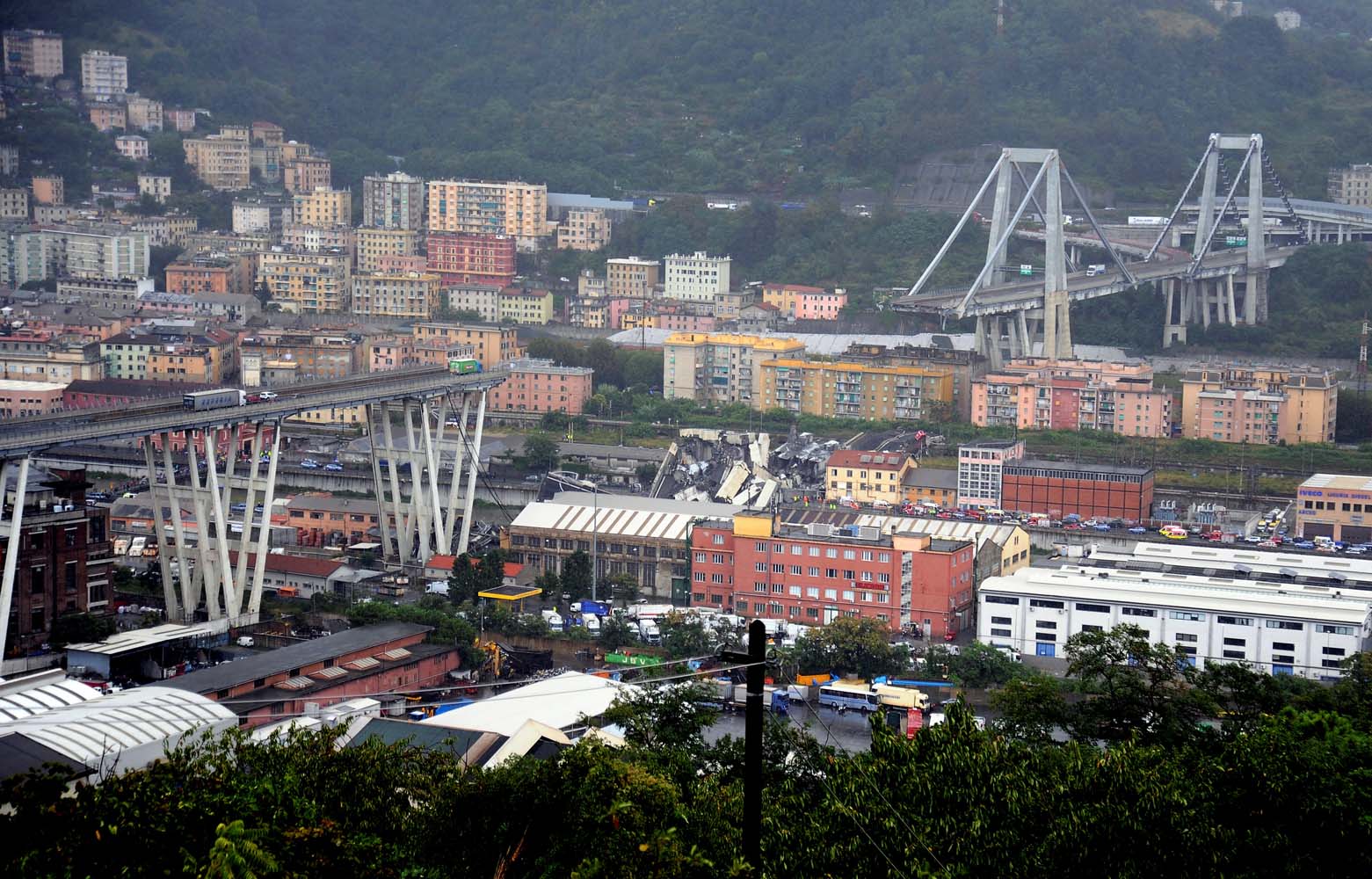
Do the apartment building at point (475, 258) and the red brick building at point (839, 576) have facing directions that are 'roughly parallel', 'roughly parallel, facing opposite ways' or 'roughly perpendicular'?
roughly parallel

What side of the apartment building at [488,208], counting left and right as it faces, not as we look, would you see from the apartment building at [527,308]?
front

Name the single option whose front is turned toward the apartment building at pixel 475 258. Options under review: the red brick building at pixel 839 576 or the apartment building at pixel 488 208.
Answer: the apartment building at pixel 488 208

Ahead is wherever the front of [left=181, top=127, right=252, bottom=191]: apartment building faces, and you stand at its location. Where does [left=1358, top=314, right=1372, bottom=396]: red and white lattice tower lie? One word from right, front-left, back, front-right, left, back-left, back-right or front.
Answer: front-left

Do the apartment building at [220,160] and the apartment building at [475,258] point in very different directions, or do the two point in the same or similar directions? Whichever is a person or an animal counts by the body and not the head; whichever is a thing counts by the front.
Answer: same or similar directions

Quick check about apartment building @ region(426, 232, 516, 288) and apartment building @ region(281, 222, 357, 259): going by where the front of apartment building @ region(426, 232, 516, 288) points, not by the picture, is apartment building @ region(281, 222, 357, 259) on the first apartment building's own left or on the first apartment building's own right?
on the first apartment building's own right

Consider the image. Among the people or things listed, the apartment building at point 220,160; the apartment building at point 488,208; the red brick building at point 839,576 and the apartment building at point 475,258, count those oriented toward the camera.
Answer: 4

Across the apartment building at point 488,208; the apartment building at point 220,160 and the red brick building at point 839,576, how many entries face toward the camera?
3

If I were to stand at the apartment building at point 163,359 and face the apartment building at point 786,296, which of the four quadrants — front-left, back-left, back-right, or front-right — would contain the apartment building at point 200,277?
front-left

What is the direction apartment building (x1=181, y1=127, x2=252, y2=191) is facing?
toward the camera

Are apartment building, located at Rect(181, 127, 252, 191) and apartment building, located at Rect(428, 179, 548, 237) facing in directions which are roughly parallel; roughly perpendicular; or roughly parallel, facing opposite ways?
roughly parallel

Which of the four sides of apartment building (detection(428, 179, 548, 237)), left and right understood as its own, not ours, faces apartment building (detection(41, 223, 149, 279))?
right

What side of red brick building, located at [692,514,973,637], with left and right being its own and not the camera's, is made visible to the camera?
front

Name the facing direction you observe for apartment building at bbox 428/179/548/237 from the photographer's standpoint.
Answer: facing the viewer
